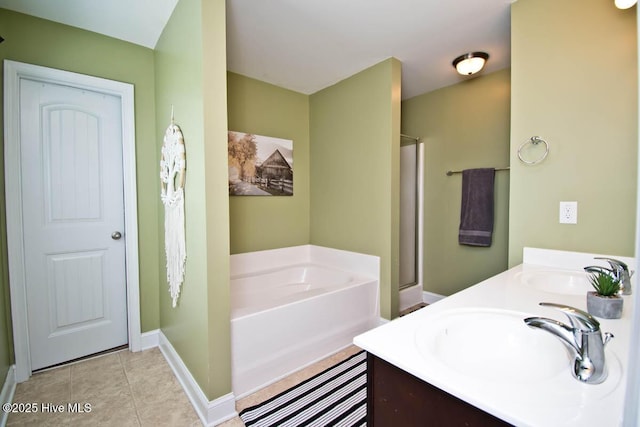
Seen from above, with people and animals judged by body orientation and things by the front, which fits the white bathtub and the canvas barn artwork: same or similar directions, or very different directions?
same or similar directions

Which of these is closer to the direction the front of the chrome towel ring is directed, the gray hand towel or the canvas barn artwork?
the canvas barn artwork

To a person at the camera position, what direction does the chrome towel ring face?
facing the viewer

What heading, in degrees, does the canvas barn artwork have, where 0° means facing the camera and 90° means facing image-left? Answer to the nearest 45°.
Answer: approximately 315°

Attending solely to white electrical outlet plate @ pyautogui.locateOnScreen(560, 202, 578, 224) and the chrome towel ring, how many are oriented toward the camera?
2

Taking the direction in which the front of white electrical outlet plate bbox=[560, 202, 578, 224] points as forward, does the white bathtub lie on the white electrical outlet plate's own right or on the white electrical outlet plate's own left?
on the white electrical outlet plate's own right
